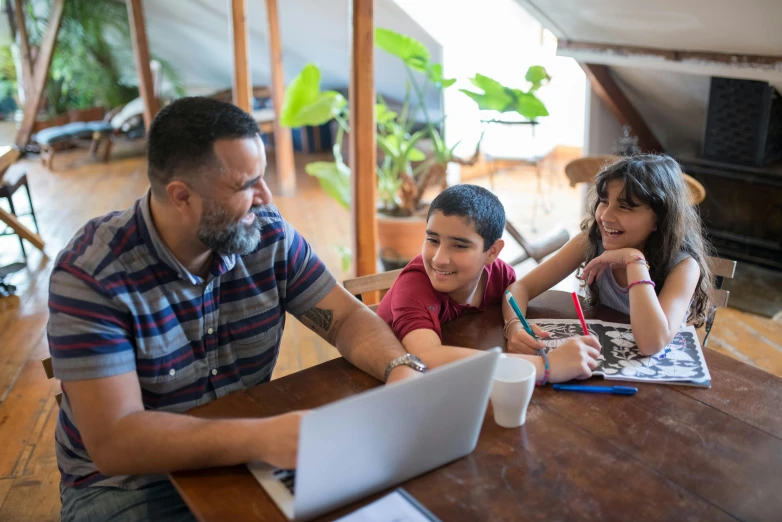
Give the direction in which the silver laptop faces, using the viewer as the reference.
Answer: facing away from the viewer and to the left of the viewer

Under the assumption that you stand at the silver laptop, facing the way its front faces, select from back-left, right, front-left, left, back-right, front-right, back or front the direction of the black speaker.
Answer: right

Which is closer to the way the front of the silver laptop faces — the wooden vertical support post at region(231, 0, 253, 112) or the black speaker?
the wooden vertical support post

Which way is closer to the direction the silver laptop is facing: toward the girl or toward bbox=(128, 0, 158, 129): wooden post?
the wooden post

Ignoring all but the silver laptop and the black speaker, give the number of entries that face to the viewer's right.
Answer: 0

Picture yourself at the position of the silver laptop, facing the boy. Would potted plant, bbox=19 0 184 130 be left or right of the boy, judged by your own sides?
left

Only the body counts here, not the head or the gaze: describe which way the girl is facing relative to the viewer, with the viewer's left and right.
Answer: facing the viewer and to the left of the viewer

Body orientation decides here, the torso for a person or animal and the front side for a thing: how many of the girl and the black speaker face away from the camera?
0

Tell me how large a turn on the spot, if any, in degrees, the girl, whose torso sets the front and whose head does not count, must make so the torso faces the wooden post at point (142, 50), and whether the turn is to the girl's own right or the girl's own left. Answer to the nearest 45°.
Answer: approximately 90° to the girl's own right

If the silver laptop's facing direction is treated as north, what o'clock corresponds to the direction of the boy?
The boy is roughly at 2 o'clock from the silver laptop.

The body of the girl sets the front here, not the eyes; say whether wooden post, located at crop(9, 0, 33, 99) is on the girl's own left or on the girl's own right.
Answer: on the girl's own right

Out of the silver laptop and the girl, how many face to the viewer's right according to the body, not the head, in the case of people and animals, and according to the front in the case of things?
0
